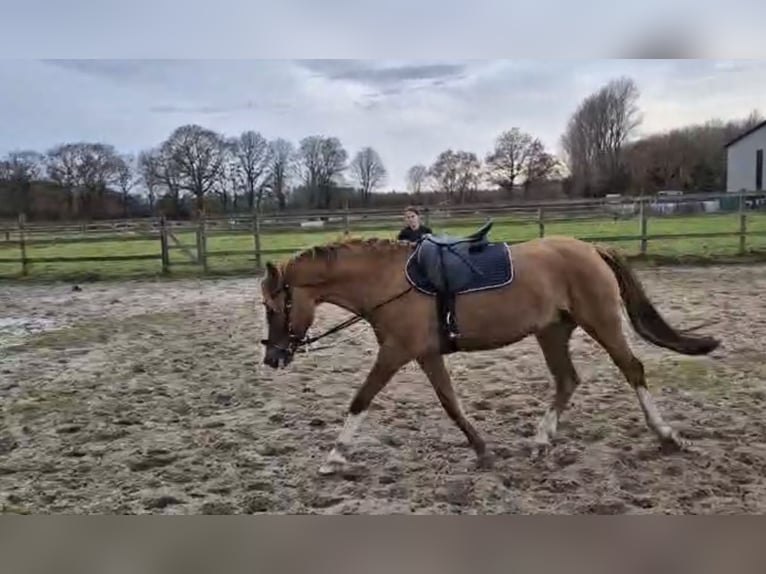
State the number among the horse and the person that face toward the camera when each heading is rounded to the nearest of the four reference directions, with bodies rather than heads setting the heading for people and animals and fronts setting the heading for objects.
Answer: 1

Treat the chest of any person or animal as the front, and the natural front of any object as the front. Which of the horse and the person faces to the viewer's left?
the horse

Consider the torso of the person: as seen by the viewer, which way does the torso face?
toward the camera

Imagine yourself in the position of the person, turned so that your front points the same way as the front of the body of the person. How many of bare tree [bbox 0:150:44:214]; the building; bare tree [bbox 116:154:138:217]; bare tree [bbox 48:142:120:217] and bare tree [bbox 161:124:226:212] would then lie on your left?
1

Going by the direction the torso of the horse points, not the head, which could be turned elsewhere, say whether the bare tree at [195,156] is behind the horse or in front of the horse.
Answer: in front

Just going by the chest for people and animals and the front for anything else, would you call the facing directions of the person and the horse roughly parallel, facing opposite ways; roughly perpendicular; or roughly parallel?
roughly perpendicular

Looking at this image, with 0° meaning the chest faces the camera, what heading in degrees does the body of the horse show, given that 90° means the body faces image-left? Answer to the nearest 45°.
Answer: approximately 90°

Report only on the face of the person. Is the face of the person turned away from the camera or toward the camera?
toward the camera
